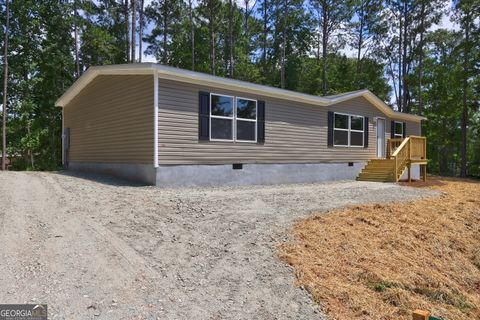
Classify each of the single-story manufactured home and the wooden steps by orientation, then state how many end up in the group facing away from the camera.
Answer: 0

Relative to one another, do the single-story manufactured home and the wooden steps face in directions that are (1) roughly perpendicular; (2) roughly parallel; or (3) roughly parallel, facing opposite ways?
roughly perpendicular

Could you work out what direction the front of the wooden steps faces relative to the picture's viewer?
facing the viewer and to the left of the viewer

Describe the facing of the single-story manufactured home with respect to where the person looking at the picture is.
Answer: facing the viewer and to the right of the viewer
